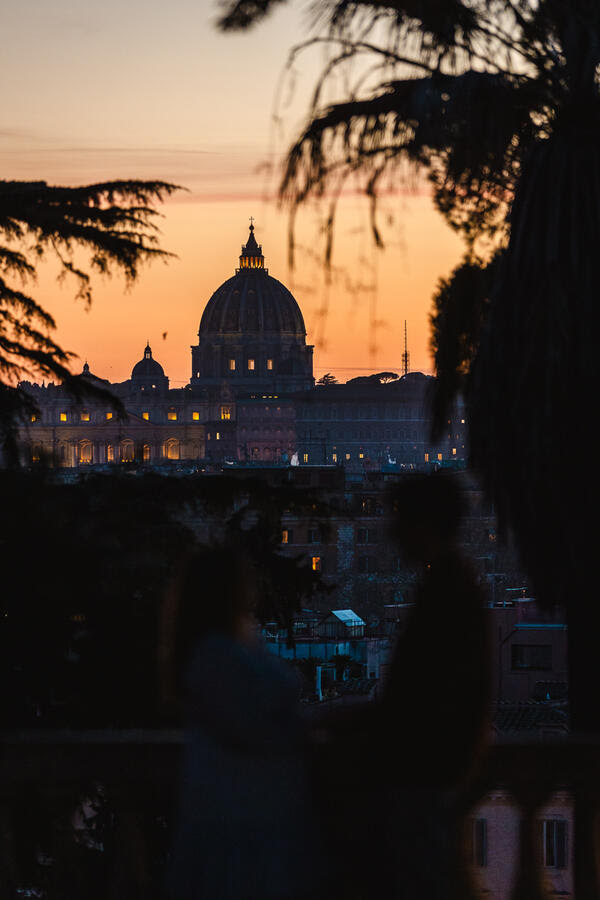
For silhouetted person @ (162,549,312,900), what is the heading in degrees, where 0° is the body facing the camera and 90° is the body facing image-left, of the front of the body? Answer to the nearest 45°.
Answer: approximately 225°
